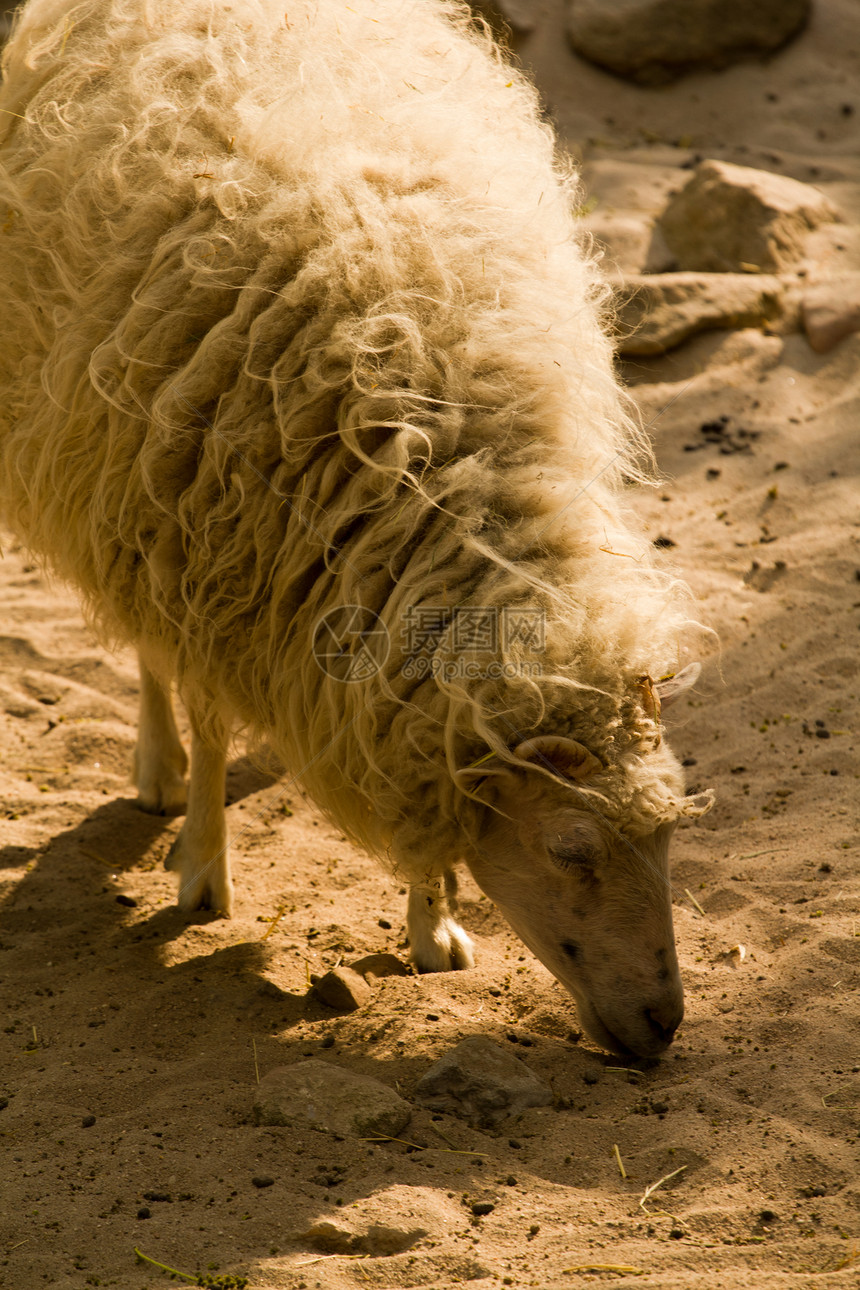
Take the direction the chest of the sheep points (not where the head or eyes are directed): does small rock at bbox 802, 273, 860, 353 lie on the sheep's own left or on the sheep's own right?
on the sheep's own left

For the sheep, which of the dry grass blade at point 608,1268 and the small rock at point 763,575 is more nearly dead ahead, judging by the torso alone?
the dry grass blade

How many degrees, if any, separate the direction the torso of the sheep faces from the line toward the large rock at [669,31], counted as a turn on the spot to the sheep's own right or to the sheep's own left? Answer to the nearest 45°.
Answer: approximately 135° to the sheep's own left

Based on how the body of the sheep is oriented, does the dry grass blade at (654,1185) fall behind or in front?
in front

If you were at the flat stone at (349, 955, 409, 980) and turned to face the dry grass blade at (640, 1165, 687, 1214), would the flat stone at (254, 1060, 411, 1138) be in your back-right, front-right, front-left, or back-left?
front-right

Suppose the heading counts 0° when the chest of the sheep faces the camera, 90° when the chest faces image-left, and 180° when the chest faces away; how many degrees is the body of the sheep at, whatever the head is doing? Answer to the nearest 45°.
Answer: approximately 315°

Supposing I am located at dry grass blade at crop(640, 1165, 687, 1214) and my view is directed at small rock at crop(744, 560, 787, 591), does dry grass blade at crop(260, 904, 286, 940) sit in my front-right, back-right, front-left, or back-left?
front-left

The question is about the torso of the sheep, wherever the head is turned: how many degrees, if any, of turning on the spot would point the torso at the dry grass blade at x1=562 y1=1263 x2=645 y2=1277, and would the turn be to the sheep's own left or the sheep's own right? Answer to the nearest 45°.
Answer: approximately 45° to the sheep's own right
